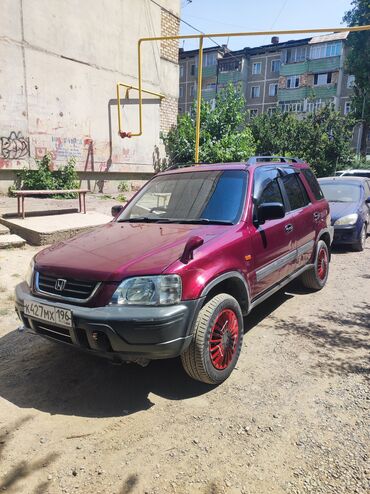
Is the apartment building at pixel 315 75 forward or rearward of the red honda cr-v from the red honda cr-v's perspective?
rearward

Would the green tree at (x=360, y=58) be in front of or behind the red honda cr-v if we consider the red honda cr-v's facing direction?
behind

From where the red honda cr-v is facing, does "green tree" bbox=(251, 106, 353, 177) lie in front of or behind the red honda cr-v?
behind

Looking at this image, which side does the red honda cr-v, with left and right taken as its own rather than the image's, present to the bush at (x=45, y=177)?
right

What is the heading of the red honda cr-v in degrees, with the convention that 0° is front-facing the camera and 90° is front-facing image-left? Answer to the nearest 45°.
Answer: approximately 45°

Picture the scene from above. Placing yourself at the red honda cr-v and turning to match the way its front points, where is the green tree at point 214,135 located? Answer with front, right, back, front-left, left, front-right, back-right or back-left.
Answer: back-right

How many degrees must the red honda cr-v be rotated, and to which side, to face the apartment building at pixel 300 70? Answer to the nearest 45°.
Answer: approximately 135° to its right
